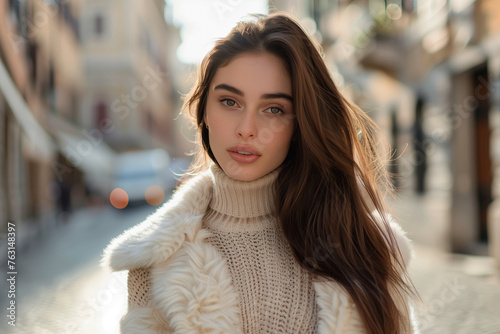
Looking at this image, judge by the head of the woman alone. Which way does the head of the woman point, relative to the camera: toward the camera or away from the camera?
toward the camera

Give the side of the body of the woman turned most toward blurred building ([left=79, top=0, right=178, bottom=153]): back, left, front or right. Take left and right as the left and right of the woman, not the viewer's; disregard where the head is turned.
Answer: back

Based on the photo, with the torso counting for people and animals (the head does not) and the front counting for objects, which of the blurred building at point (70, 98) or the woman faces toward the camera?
the woman

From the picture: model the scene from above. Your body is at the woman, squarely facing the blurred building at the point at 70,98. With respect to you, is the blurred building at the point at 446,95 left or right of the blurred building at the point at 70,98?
right

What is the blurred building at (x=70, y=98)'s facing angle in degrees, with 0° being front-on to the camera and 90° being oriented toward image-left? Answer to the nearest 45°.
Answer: approximately 270°

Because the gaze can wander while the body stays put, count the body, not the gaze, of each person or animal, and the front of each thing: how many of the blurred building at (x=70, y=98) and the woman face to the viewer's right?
1

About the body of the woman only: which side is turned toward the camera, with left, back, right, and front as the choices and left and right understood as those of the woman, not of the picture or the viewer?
front

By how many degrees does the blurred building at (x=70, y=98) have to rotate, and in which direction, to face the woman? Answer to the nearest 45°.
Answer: approximately 90° to its right

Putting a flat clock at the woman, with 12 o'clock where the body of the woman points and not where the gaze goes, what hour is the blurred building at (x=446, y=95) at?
The blurred building is roughly at 7 o'clock from the woman.

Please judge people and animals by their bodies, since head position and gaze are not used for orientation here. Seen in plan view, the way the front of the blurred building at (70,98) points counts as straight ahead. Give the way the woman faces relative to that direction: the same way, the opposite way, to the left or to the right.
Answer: to the right
